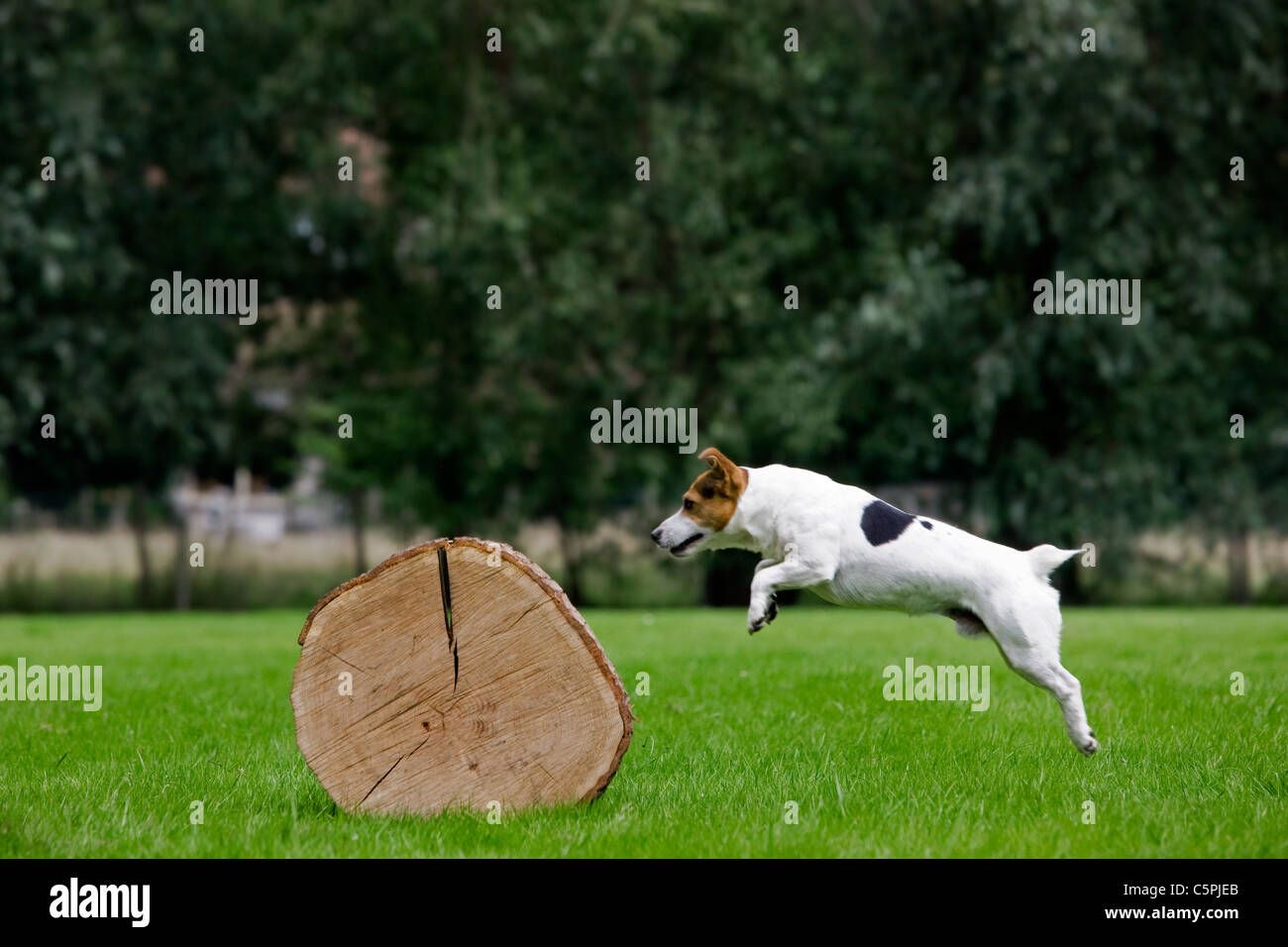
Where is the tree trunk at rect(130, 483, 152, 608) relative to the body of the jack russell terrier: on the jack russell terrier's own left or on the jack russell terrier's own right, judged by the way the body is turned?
on the jack russell terrier's own right

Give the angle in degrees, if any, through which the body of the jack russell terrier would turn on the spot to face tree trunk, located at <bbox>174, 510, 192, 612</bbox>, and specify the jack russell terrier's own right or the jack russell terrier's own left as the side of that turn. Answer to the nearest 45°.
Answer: approximately 45° to the jack russell terrier's own right

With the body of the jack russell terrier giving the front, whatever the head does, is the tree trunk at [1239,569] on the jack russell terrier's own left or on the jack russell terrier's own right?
on the jack russell terrier's own right

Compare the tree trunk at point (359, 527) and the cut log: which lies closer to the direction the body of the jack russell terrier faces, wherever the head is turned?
the cut log

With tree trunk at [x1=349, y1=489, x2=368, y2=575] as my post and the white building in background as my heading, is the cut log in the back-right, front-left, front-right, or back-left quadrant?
back-left

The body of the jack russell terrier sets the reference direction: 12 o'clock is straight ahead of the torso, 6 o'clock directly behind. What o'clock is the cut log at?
The cut log is roughly at 11 o'clock from the jack russell terrier.

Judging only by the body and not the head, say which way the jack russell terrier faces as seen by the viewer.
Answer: to the viewer's left

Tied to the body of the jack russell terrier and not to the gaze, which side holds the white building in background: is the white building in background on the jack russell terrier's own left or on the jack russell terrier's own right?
on the jack russell terrier's own right
